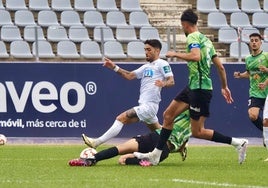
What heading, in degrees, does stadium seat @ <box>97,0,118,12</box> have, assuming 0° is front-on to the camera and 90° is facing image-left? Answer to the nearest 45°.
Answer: approximately 0°

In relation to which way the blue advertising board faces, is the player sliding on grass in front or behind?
in front

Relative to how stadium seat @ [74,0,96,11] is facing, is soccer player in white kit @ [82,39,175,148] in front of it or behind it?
in front

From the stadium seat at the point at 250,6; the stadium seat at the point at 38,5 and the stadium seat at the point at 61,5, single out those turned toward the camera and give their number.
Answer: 3

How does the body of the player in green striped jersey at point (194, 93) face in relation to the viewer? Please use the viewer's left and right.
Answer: facing away from the viewer and to the left of the viewer

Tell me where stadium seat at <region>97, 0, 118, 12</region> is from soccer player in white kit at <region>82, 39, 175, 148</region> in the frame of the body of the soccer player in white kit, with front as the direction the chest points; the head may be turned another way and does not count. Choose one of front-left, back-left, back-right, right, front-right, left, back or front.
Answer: back-right

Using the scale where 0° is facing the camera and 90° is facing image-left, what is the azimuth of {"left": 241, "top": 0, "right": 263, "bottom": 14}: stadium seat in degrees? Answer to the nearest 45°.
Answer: approximately 0°
